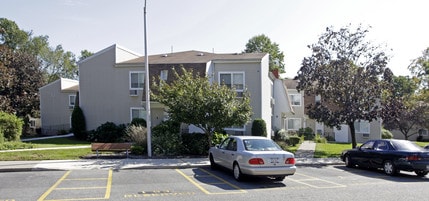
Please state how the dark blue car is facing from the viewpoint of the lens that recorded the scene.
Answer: facing away from the viewer and to the left of the viewer

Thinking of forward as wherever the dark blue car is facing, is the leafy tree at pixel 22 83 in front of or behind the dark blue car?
in front

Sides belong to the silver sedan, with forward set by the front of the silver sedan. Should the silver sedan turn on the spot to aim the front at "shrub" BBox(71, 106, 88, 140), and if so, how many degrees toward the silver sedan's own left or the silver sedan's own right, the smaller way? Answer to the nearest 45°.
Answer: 0° — it already faces it

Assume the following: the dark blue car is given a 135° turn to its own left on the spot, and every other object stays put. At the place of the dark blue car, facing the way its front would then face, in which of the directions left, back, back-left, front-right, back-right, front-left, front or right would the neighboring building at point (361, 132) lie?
back

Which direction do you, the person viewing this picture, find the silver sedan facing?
facing away from the viewer and to the left of the viewer

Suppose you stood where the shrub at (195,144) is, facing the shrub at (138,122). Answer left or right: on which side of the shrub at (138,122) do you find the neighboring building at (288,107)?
right

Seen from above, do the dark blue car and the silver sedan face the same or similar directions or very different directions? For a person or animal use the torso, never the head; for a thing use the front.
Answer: same or similar directions

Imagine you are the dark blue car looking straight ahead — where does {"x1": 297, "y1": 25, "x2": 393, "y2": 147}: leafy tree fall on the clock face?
The leafy tree is roughly at 1 o'clock from the dark blue car.

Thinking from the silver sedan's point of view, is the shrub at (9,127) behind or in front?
in front

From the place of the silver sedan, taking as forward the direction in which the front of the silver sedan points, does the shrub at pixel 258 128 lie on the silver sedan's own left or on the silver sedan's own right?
on the silver sedan's own right

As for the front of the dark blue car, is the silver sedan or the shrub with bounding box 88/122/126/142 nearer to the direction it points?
the shrub

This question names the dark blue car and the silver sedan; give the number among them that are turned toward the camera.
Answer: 0
